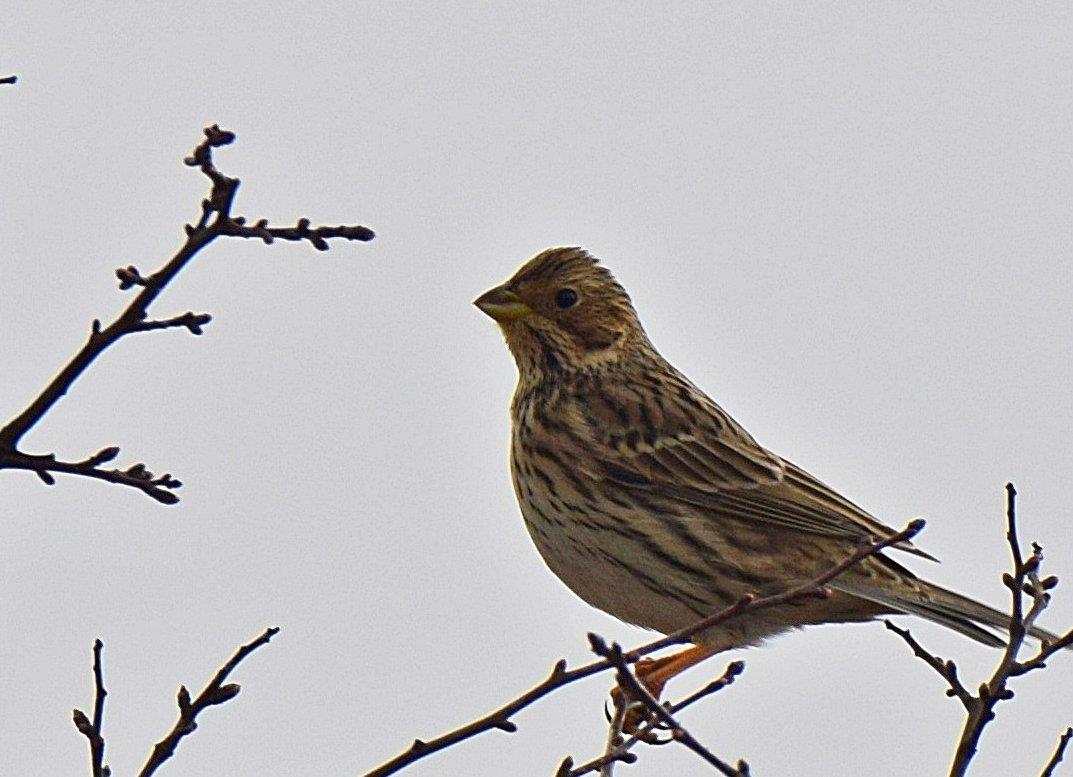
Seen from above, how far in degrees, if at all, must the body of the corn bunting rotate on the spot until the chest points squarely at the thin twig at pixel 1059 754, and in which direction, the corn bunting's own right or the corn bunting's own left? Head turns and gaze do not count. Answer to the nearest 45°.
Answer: approximately 135° to the corn bunting's own left

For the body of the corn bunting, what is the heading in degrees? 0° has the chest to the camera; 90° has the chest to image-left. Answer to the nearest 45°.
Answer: approximately 90°

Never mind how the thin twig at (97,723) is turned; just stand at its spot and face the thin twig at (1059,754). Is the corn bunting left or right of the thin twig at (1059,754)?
left
